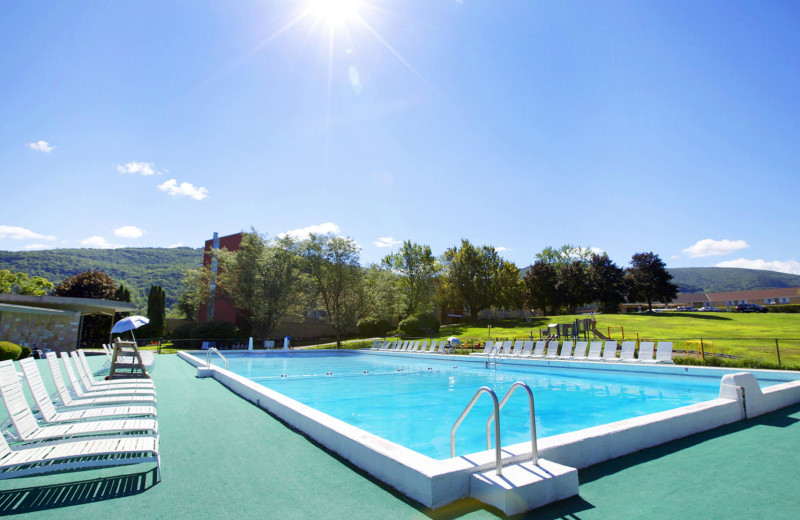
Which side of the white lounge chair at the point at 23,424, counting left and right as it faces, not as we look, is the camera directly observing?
right

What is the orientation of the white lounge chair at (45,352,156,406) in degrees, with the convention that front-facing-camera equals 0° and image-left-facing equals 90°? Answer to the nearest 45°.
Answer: approximately 270°

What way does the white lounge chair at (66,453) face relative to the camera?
to the viewer's right

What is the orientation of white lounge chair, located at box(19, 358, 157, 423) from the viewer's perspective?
to the viewer's right

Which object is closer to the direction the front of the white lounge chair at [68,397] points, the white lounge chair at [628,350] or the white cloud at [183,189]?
the white lounge chair

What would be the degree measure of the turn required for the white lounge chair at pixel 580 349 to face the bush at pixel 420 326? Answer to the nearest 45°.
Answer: approximately 90° to its right
